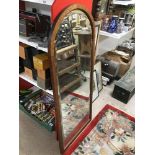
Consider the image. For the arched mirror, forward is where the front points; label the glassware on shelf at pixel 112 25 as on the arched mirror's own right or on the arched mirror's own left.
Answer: on the arched mirror's own left

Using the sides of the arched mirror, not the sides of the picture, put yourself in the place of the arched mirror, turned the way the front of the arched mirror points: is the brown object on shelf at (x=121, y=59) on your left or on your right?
on your left
